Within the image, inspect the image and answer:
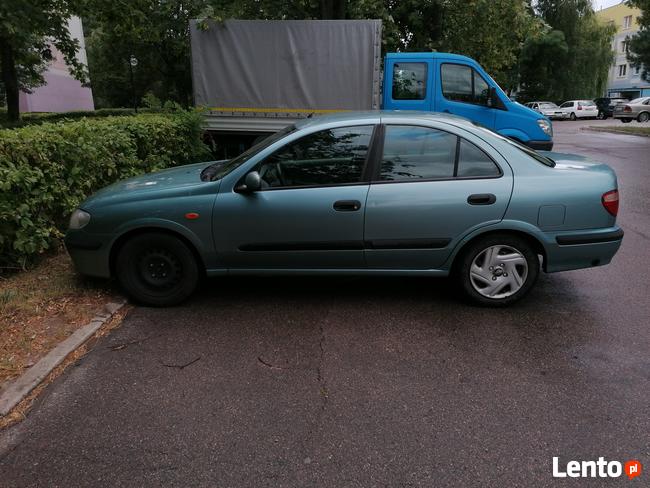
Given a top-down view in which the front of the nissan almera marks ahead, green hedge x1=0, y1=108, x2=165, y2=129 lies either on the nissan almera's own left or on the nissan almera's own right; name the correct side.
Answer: on the nissan almera's own right

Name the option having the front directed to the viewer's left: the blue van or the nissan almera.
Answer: the nissan almera

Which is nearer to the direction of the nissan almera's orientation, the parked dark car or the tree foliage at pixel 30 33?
the tree foliage

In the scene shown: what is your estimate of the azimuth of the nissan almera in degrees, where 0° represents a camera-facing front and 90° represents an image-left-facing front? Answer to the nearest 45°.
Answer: approximately 90°

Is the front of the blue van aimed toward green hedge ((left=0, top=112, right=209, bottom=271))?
no

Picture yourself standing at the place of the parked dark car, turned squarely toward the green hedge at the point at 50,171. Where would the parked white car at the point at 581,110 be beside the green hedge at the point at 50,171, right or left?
right

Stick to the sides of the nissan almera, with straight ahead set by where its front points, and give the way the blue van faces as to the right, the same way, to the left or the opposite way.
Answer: the opposite way

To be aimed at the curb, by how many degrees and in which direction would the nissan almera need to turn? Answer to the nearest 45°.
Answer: approximately 45° to its left

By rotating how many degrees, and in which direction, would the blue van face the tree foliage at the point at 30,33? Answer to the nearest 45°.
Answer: approximately 180°

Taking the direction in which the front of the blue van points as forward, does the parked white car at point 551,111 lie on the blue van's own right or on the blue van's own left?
on the blue van's own left

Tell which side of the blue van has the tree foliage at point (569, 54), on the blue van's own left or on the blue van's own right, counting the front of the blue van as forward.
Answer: on the blue van's own left

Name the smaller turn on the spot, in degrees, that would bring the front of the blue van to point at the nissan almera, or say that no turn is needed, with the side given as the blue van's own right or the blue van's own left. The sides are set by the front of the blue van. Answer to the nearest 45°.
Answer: approximately 90° to the blue van's own right

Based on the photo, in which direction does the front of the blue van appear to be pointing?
to the viewer's right

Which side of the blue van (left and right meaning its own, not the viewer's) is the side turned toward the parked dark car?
left
